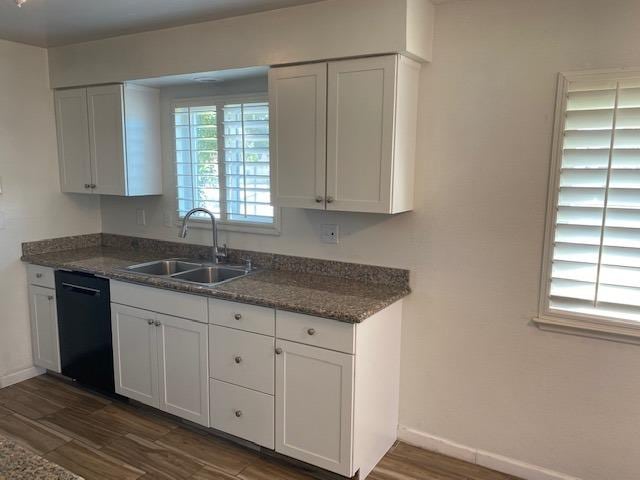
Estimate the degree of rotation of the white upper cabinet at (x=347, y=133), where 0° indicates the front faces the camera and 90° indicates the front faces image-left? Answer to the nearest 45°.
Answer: approximately 45°

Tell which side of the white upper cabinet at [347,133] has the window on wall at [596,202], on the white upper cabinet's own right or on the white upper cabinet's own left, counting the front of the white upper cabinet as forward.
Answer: on the white upper cabinet's own left

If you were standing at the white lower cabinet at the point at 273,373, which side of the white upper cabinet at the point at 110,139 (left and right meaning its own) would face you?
left

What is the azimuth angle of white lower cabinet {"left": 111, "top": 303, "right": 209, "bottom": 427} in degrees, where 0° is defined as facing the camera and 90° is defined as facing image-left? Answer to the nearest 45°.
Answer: approximately 45°

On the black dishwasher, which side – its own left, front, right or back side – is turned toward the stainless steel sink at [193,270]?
left
